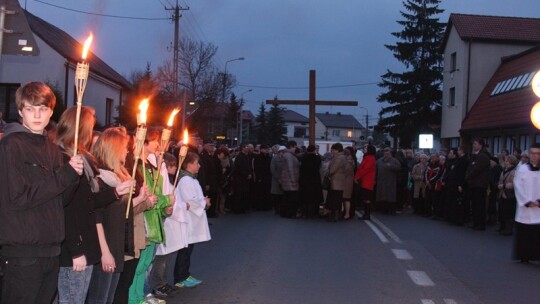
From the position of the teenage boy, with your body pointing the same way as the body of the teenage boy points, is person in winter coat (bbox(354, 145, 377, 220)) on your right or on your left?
on your left

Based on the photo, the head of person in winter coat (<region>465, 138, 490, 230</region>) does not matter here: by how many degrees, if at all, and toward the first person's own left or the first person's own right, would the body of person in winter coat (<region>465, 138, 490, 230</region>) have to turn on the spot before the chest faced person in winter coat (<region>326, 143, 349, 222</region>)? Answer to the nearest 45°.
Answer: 0° — they already face them

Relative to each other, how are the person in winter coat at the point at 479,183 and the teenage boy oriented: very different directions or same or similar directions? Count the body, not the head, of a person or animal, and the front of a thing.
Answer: very different directions

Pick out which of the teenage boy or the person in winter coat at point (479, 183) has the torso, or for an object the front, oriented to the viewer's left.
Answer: the person in winter coat

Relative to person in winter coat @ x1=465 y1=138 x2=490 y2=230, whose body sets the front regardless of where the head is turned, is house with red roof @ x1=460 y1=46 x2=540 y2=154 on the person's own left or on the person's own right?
on the person's own right

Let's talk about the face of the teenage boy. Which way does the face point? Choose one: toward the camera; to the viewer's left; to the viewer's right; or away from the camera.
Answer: toward the camera

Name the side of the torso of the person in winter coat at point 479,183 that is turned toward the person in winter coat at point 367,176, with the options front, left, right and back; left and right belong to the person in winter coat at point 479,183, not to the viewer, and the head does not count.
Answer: front

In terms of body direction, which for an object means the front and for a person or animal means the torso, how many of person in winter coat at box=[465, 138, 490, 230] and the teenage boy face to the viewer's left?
1

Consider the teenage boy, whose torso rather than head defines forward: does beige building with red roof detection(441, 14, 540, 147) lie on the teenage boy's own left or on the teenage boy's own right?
on the teenage boy's own left

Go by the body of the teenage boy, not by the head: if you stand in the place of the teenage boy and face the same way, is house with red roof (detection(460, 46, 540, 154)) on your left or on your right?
on your left

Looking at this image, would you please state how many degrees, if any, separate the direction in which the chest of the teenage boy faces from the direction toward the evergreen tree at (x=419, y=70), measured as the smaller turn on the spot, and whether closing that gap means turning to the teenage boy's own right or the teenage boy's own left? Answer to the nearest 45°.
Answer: approximately 90° to the teenage boy's own left

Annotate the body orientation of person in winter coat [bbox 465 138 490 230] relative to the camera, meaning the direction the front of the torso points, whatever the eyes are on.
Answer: to the viewer's left

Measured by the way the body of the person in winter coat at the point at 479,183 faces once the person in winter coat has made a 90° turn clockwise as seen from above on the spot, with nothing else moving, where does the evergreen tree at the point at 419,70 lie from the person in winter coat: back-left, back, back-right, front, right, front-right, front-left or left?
front

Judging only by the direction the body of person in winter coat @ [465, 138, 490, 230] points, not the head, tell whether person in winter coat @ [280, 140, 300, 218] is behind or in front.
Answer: in front
